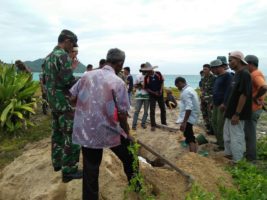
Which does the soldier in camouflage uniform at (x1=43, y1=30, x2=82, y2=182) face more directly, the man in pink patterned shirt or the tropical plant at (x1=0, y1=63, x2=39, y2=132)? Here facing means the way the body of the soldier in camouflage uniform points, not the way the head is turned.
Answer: the man in pink patterned shirt

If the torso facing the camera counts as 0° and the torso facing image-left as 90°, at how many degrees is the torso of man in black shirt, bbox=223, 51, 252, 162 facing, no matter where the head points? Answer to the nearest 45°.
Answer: approximately 90°

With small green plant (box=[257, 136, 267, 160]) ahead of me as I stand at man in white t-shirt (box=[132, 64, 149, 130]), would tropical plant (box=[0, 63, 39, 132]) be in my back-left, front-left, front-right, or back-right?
back-right

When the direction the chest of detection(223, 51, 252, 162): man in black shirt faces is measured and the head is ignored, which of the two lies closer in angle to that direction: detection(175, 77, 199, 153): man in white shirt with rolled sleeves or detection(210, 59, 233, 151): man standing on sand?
the man in white shirt with rolled sleeves

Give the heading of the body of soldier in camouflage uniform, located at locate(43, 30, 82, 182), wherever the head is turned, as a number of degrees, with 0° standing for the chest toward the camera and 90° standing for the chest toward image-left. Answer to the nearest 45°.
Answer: approximately 270°

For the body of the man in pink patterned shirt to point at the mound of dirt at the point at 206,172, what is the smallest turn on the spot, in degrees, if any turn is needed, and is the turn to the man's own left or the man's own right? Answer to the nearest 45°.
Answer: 0° — they already face it

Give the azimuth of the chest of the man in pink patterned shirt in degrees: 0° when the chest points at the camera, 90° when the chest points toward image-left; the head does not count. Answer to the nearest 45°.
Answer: approximately 225°

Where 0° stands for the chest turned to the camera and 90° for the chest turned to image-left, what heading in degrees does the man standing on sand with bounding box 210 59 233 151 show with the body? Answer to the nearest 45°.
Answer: approximately 90°

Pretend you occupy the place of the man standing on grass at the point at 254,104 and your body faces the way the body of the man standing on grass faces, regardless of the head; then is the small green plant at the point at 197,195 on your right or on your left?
on your left
